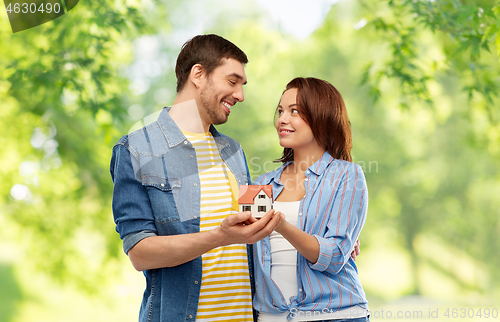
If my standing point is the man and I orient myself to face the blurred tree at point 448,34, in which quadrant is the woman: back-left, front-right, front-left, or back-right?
front-right

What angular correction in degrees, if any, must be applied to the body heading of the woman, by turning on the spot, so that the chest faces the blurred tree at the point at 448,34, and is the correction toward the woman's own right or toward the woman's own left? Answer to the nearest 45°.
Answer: approximately 180°

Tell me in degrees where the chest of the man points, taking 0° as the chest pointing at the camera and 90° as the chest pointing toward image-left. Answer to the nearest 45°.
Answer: approximately 315°

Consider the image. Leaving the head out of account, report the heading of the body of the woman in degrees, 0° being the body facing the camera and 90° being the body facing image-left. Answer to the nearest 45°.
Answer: approximately 45°

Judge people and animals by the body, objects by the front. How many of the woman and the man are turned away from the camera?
0

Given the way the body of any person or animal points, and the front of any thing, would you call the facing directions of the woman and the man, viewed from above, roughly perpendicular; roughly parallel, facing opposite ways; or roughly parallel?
roughly perpendicular

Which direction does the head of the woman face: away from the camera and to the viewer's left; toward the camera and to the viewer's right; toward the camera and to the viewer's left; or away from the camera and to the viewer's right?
toward the camera and to the viewer's left

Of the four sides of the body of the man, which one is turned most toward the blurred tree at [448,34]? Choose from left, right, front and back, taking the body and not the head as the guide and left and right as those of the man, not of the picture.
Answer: left
